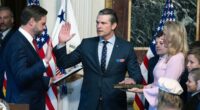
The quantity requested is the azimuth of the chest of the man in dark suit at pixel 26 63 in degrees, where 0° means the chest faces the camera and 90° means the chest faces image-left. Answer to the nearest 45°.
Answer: approximately 270°

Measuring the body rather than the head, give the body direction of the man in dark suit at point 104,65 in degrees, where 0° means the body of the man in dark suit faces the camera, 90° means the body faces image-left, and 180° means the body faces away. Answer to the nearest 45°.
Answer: approximately 0°

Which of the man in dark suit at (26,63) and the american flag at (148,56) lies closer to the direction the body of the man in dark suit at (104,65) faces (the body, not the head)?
the man in dark suit

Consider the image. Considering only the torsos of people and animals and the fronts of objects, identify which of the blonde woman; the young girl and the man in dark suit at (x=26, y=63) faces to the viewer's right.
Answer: the man in dark suit

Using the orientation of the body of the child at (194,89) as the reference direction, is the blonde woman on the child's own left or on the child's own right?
on the child's own right

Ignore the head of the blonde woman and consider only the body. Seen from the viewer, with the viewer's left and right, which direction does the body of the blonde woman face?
facing to the left of the viewer

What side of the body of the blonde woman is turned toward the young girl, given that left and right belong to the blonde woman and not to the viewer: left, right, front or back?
left

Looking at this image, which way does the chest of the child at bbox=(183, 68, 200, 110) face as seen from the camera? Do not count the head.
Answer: to the viewer's left
